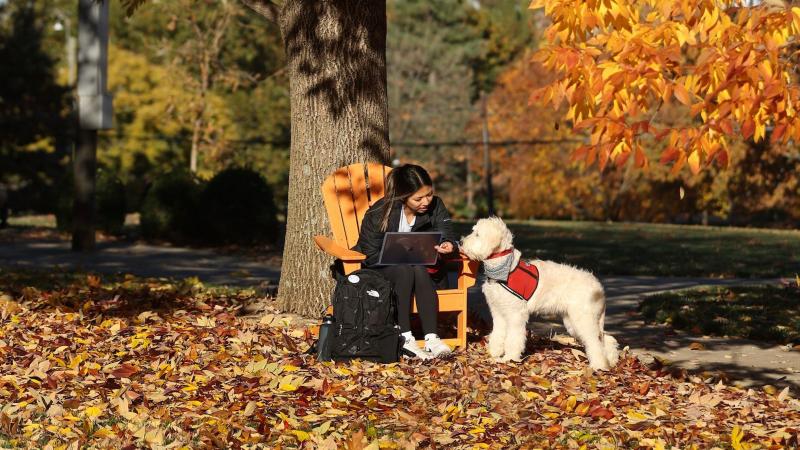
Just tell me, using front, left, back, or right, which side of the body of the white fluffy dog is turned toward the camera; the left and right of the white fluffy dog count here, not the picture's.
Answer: left

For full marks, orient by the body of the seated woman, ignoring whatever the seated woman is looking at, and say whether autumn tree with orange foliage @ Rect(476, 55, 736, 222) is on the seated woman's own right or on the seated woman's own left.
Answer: on the seated woman's own left

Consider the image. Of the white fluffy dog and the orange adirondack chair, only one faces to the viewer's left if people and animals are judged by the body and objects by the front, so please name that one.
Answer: the white fluffy dog

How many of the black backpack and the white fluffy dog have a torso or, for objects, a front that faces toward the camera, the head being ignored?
1

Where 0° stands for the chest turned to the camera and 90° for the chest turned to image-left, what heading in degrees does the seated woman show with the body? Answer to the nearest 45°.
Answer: approximately 315°

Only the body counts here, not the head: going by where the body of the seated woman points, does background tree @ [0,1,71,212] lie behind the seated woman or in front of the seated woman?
behind

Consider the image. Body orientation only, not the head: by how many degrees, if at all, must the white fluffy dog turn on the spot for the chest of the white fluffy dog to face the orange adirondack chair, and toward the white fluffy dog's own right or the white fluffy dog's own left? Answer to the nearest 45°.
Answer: approximately 45° to the white fluffy dog's own right
